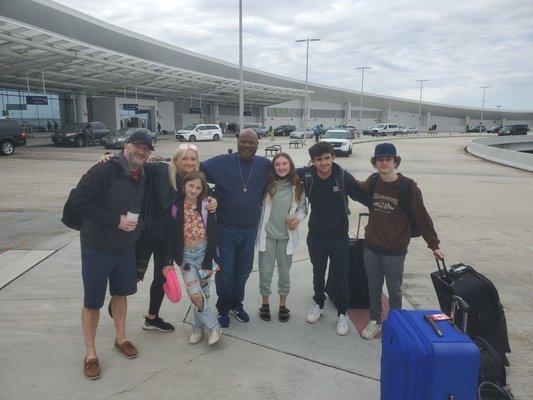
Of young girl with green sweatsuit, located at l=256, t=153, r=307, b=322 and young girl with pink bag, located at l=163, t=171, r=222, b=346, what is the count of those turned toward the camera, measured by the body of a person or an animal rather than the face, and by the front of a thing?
2

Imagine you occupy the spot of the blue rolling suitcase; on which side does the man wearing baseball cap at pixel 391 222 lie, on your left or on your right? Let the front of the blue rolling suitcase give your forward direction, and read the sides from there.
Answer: on your right

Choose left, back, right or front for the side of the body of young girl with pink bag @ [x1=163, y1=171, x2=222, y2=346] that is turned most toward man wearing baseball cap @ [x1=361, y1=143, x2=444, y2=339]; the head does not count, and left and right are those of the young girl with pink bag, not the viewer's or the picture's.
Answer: left

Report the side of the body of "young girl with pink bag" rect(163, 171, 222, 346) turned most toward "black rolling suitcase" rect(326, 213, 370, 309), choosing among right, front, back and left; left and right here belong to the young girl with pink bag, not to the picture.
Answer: left

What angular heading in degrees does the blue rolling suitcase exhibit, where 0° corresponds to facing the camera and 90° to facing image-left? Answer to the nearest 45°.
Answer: approximately 45°

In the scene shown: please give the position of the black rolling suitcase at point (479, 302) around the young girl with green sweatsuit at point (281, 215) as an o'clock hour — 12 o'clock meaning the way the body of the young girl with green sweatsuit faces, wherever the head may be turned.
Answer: The black rolling suitcase is roughly at 10 o'clock from the young girl with green sweatsuit.
